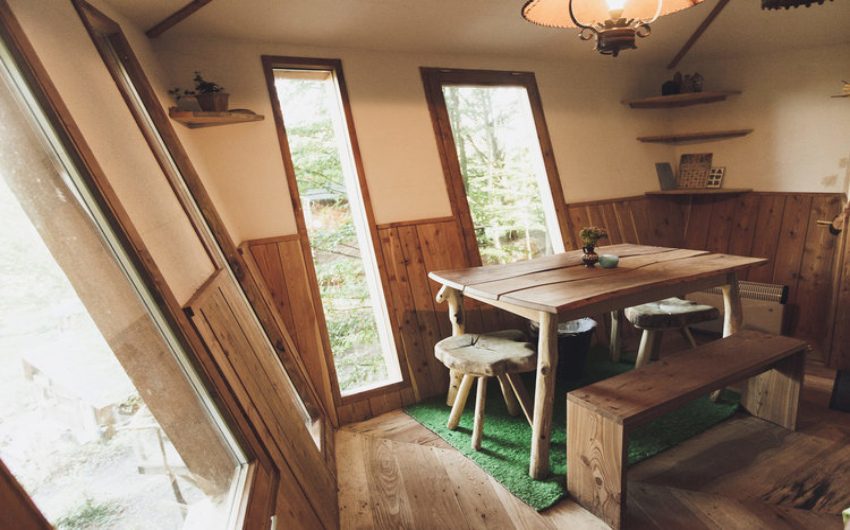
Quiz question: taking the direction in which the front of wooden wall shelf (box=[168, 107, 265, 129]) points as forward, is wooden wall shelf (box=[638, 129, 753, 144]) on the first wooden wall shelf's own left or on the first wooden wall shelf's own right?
on the first wooden wall shelf's own left

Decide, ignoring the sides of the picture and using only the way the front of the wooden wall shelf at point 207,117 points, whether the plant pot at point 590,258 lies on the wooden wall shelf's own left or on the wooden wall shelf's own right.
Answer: on the wooden wall shelf's own left

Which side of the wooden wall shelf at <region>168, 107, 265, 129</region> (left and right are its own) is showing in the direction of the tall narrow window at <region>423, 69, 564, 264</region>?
left

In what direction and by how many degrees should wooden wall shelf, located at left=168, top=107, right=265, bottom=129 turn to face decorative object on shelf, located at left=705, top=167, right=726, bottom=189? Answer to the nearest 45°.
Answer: approximately 90° to its left

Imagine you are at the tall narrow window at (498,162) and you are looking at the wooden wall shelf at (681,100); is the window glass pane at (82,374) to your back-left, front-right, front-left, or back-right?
back-right

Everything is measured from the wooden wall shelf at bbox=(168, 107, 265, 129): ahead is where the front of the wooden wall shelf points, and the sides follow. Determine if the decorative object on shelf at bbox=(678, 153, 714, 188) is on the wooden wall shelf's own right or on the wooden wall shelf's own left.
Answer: on the wooden wall shelf's own left

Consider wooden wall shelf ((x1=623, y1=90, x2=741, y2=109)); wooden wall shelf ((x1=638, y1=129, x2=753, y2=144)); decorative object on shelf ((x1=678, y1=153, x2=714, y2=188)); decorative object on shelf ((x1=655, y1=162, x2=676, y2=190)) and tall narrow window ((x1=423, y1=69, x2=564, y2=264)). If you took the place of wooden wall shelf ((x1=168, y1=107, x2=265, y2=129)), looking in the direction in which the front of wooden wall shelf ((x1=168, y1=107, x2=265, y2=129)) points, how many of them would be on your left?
5

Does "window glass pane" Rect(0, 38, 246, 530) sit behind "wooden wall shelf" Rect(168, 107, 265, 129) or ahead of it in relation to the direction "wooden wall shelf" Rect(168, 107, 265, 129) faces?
ahead

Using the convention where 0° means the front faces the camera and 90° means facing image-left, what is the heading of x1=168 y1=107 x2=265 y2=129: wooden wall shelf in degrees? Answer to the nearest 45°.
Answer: approximately 0°
